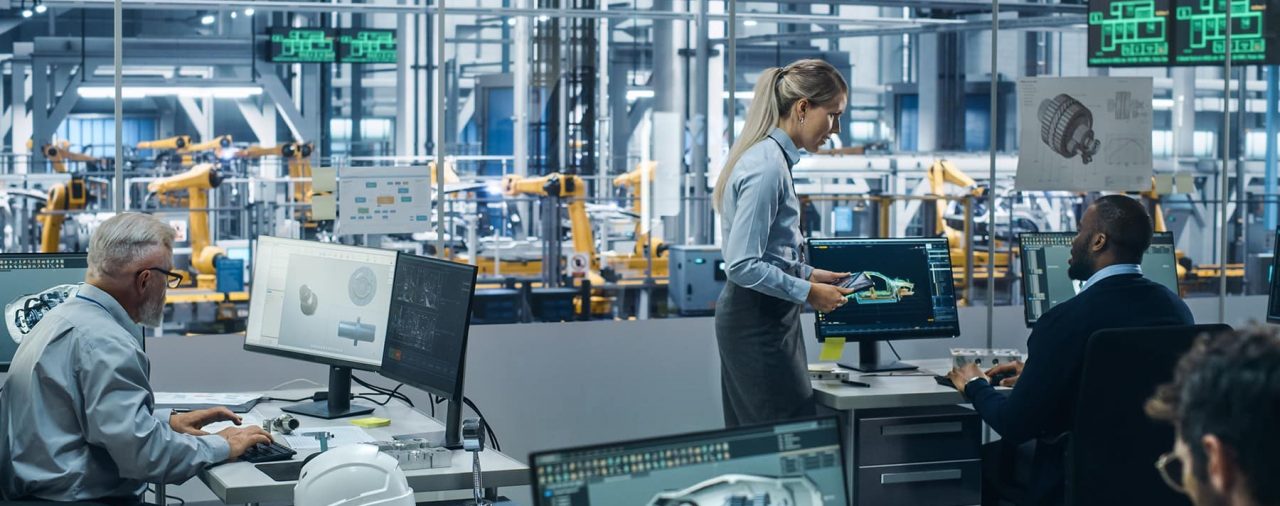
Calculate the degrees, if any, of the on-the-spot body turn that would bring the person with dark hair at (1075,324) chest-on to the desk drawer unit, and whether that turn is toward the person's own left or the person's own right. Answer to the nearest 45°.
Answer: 0° — they already face it

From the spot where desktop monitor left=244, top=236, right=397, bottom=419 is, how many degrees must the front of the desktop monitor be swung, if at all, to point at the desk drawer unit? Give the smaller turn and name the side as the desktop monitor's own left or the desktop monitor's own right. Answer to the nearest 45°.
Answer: approximately 135° to the desktop monitor's own left

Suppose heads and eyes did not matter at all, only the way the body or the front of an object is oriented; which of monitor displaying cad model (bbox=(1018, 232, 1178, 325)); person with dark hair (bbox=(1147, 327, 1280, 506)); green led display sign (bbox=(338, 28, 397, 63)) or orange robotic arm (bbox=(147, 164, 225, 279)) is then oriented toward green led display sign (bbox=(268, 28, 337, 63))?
the person with dark hair

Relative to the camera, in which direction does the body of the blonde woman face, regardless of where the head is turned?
to the viewer's right

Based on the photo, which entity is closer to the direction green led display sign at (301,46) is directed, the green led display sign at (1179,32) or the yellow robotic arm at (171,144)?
the green led display sign

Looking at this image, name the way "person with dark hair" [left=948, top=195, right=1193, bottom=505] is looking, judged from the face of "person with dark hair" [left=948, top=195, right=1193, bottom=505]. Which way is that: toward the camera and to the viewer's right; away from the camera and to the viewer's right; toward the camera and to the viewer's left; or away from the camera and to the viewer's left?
away from the camera and to the viewer's left

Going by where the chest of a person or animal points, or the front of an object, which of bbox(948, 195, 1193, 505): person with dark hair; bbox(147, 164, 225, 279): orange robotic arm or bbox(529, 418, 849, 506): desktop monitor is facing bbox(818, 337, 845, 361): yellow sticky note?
the person with dark hair

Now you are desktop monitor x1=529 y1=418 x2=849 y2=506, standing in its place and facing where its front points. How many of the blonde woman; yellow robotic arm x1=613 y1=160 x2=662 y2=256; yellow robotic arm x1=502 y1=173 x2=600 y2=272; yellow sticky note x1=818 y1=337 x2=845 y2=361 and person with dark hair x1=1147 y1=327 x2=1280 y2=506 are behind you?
4

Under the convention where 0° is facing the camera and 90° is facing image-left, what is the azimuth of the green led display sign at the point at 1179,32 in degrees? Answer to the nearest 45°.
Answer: approximately 0°

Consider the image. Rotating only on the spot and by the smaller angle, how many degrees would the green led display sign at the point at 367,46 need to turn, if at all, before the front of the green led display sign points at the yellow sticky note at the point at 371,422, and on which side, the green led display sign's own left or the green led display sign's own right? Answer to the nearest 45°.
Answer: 0° — it already faces it

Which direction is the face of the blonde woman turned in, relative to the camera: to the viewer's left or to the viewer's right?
to the viewer's right

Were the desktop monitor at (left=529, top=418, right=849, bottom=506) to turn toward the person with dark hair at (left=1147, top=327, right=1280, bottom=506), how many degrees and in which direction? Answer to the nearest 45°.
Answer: approximately 45° to its left

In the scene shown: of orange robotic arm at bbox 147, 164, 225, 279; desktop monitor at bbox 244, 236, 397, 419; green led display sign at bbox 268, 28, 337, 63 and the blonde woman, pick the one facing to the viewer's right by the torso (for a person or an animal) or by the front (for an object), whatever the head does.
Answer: the blonde woman

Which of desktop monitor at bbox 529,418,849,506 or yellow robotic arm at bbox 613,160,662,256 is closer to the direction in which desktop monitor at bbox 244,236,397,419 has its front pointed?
the desktop monitor

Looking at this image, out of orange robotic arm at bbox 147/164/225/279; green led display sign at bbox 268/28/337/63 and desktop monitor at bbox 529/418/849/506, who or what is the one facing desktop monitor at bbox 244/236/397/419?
the green led display sign
